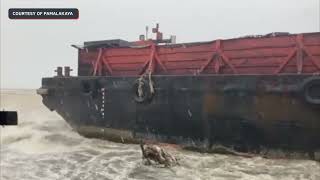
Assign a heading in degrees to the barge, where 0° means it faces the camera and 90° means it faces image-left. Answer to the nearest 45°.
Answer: approximately 135°
